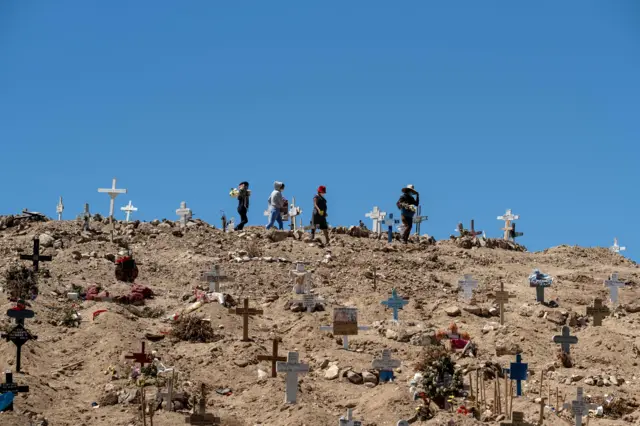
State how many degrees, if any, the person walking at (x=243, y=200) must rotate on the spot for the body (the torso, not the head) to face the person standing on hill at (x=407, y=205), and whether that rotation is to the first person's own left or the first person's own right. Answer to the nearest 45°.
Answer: approximately 180°

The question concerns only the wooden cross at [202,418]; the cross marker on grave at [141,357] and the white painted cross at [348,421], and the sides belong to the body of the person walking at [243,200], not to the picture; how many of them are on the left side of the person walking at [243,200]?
3

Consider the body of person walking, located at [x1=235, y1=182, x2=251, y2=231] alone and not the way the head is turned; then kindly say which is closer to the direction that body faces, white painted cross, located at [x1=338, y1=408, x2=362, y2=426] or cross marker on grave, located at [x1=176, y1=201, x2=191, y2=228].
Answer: the cross marker on grave

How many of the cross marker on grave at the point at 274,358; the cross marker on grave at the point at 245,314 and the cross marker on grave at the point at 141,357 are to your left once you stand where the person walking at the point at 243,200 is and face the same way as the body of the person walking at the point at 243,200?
3

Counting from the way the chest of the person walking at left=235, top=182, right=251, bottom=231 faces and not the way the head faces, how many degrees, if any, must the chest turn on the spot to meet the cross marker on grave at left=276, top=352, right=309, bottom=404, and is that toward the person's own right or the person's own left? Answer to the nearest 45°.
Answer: approximately 90° to the person's own left

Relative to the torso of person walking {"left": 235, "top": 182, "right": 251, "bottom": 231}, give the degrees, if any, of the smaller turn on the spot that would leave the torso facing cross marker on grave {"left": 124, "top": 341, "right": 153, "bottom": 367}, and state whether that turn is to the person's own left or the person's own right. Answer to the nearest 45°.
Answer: approximately 90° to the person's own left

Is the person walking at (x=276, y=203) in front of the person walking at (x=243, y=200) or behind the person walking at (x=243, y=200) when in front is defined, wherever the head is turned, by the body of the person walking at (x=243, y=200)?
behind

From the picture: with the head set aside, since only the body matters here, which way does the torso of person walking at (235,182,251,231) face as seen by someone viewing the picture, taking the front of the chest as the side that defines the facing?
to the viewer's left

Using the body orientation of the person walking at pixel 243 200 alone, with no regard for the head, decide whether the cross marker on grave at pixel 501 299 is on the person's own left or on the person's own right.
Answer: on the person's own left

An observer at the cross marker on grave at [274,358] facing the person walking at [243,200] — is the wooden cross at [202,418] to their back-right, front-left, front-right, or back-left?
back-left

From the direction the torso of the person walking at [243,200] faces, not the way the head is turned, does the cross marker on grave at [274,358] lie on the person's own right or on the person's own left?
on the person's own left
